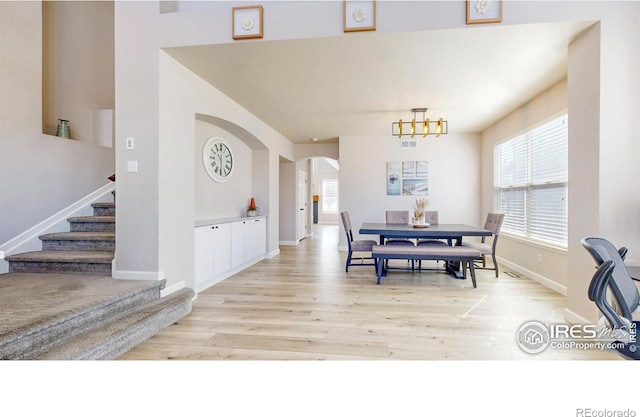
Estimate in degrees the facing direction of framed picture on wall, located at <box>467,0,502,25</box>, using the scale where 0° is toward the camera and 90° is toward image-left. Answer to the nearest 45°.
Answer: approximately 0°

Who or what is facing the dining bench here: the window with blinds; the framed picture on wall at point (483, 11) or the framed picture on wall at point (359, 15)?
the window with blinds

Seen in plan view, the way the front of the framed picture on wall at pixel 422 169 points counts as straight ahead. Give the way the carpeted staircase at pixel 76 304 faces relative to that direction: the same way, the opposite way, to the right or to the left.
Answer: to the left

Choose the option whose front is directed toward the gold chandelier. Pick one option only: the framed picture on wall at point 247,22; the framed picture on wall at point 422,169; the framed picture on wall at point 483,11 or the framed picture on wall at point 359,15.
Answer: the framed picture on wall at point 422,169

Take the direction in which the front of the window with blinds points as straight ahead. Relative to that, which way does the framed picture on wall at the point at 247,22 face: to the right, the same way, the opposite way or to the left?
to the left

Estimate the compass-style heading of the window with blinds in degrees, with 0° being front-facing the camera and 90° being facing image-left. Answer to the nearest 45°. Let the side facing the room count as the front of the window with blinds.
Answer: approximately 45°

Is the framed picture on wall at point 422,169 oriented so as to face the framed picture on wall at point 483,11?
yes

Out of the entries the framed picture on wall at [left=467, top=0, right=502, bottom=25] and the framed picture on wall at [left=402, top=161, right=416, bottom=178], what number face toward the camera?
2

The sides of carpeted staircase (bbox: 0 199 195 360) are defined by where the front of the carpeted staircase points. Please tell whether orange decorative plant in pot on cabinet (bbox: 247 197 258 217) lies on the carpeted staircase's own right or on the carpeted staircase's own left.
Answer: on the carpeted staircase's own left

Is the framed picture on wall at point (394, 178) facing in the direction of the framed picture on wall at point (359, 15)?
yes
